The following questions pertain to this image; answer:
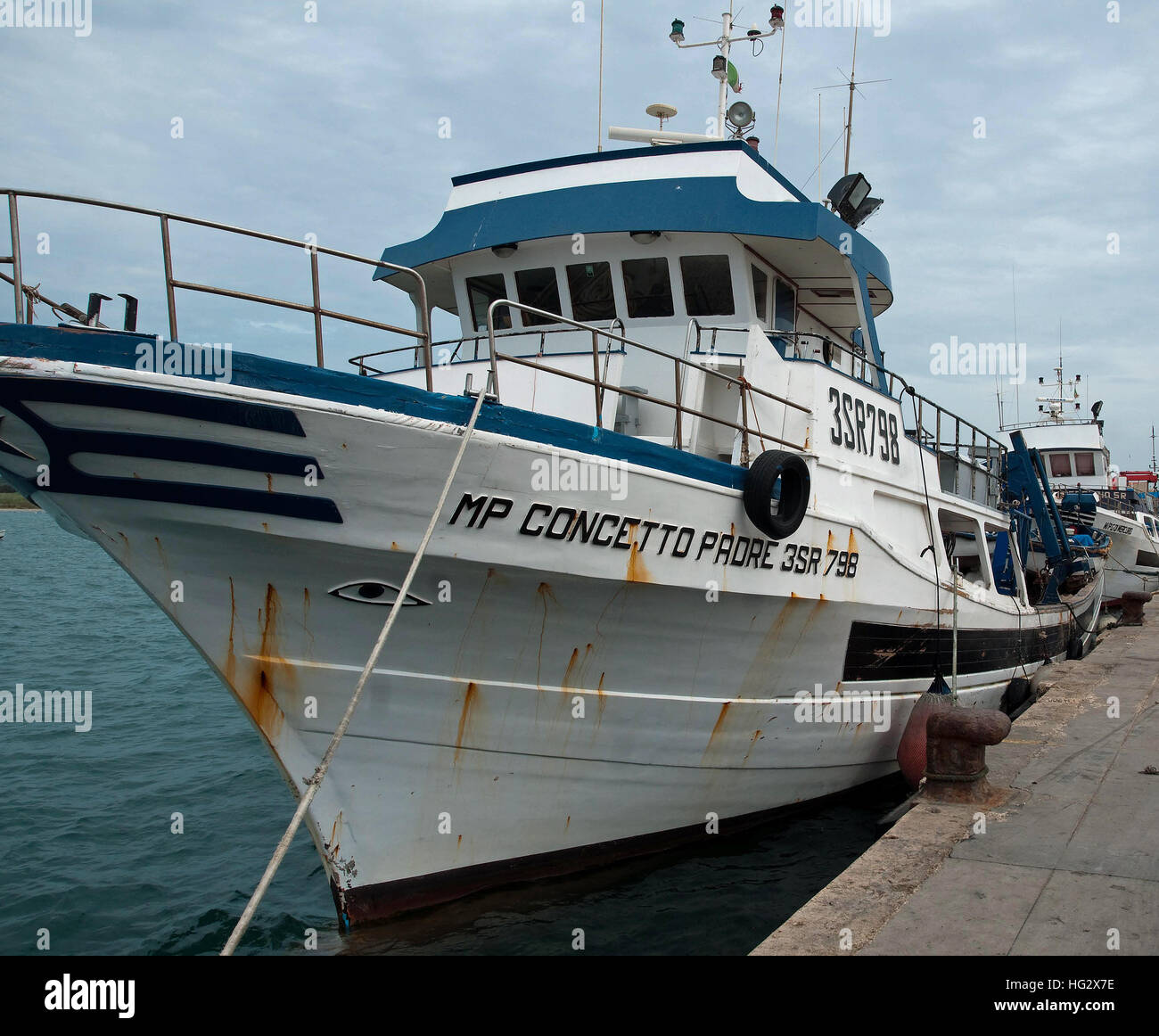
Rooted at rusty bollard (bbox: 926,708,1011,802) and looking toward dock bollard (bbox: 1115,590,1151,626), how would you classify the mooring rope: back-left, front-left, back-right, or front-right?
back-left

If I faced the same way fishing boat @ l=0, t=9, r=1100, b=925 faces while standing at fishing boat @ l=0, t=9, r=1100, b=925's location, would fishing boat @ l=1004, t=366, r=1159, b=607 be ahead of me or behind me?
behind

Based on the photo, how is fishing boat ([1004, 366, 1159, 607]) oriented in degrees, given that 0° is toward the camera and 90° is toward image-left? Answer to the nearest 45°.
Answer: approximately 45°

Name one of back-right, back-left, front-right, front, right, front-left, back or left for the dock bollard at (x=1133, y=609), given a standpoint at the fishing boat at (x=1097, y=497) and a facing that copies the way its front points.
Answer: front-left

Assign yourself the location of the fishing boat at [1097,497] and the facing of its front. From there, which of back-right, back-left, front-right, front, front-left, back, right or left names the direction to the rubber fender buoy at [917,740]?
front-left

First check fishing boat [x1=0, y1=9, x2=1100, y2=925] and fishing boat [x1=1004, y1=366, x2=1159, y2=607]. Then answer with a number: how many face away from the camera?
0

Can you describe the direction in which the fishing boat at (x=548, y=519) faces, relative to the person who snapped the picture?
facing the viewer and to the left of the viewer

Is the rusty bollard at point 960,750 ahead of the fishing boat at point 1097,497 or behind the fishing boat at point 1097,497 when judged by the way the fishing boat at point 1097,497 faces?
ahead
